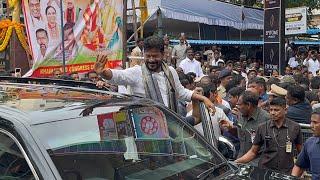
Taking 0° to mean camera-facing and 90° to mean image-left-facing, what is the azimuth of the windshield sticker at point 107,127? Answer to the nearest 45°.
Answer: approximately 0°

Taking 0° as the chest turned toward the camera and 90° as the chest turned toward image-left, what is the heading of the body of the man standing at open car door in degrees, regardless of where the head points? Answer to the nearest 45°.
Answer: approximately 0°

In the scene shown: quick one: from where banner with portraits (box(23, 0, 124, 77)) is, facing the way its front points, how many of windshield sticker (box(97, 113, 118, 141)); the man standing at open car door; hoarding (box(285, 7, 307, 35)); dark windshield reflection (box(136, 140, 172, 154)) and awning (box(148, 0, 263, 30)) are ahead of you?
3

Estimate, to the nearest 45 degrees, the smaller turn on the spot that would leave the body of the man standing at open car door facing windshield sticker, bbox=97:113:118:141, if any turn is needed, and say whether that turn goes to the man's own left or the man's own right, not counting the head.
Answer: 0° — they already face it
